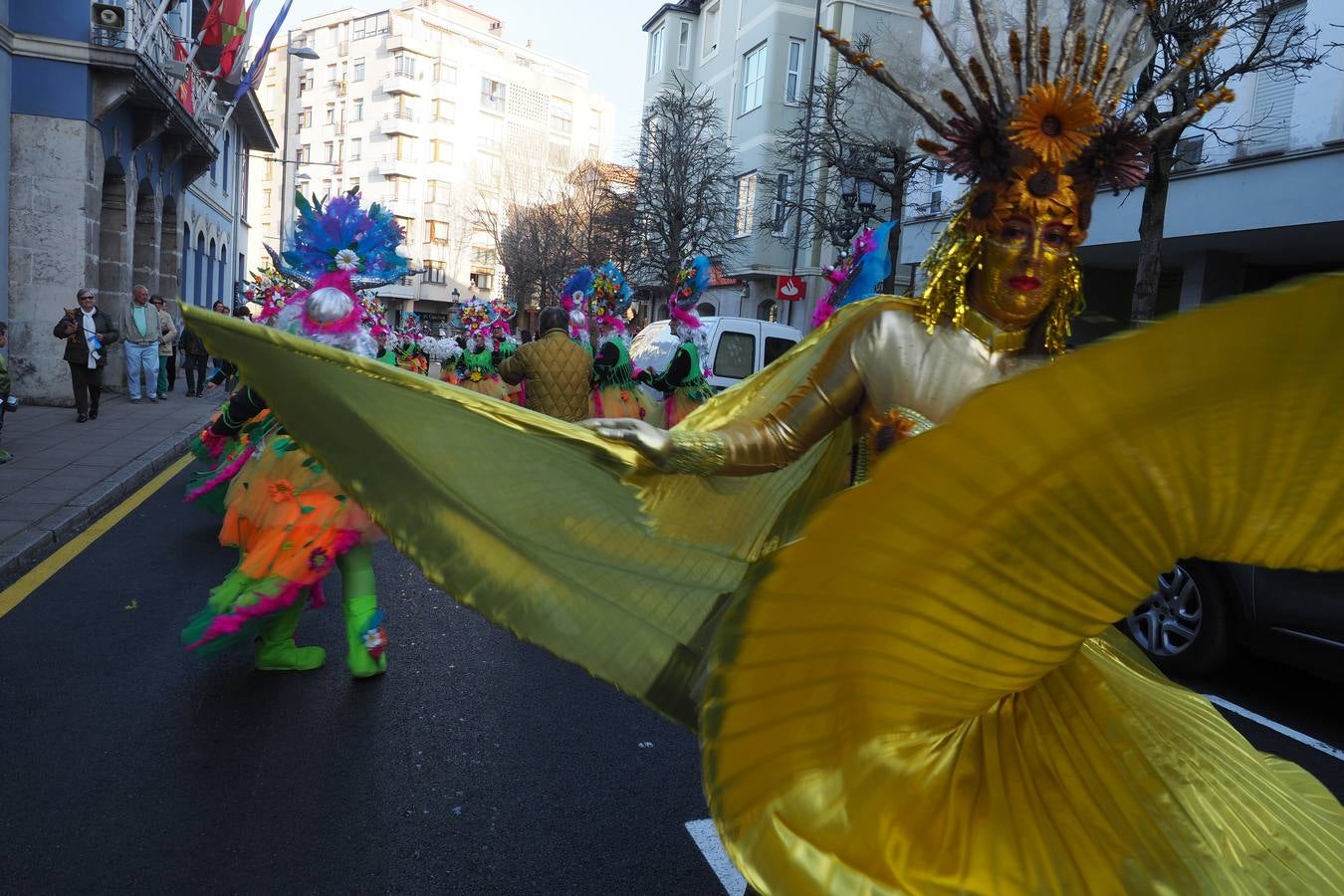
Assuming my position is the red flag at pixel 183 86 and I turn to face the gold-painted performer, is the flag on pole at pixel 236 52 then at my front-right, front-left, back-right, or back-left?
back-left

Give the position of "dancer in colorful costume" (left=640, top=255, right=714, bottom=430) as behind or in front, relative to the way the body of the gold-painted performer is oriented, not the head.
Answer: behind

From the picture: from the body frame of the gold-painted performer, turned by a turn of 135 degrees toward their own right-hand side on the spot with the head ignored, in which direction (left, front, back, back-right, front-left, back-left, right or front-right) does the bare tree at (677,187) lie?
front-right

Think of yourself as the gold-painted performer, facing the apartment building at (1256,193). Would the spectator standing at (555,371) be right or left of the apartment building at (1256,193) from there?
left

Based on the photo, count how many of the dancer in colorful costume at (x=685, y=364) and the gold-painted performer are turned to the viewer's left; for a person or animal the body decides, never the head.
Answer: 1

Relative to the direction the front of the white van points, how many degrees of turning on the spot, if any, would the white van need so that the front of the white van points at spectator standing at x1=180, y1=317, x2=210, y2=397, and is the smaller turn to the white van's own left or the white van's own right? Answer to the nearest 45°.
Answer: approximately 90° to the white van's own right

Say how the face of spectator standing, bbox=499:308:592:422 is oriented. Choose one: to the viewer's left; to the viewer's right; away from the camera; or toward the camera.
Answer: away from the camera

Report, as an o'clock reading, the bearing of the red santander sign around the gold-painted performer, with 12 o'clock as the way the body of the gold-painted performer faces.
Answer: The red santander sign is roughly at 6 o'clock from the gold-painted performer.

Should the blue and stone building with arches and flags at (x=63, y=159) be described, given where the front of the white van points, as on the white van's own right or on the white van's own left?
on the white van's own right
